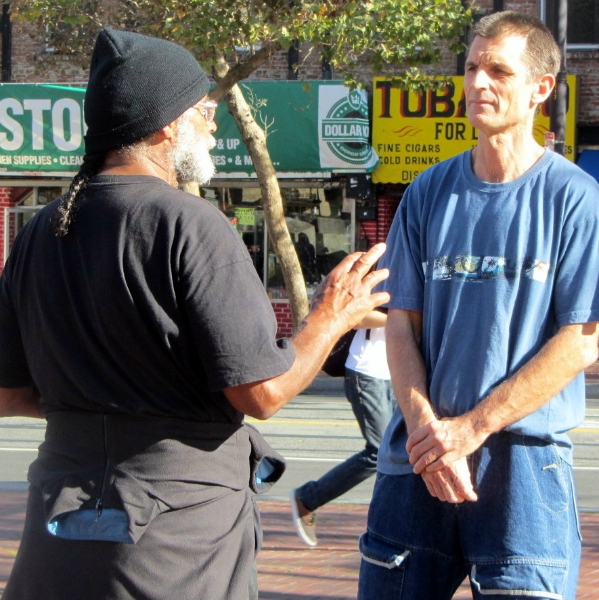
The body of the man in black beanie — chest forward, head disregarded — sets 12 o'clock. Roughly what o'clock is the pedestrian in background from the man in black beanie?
The pedestrian in background is roughly at 11 o'clock from the man in black beanie.

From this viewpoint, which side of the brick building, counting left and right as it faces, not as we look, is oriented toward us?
front

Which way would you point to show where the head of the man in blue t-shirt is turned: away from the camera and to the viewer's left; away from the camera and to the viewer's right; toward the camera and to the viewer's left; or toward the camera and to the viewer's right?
toward the camera and to the viewer's left

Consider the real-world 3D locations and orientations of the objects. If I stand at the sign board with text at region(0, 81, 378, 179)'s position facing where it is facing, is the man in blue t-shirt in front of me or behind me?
in front

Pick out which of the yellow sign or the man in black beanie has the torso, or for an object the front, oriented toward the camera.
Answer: the yellow sign

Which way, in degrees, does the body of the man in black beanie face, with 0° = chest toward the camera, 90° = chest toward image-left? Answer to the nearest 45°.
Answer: approximately 225°

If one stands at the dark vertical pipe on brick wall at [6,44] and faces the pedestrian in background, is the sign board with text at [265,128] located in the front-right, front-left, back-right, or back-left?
front-left

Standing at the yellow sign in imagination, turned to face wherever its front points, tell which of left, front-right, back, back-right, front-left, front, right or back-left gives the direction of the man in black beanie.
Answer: front

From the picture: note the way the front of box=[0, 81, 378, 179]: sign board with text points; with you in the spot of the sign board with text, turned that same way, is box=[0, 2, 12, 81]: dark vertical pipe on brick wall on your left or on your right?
on your right

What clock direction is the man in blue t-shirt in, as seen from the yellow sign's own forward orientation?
The man in blue t-shirt is roughly at 12 o'clock from the yellow sign.

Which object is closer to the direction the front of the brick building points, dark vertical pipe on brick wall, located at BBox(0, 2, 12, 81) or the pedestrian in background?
the pedestrian in background

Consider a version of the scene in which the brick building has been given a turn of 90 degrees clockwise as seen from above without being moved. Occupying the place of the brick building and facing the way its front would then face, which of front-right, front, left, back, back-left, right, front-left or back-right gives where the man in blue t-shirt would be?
left

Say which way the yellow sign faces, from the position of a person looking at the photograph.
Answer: facing the viewer

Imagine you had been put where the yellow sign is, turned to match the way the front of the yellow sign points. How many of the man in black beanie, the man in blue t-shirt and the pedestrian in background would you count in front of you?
3
